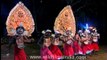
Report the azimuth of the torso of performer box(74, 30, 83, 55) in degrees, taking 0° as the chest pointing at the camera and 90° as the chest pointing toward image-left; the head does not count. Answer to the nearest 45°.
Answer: approximately 45°

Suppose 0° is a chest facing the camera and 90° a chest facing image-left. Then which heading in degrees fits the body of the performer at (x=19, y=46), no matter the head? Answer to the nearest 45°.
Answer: approximately 0°

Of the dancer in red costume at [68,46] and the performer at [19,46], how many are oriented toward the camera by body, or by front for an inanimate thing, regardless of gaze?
2

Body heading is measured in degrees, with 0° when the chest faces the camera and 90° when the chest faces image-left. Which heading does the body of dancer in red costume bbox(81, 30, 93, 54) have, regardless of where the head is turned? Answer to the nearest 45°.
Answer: approximately 45°
